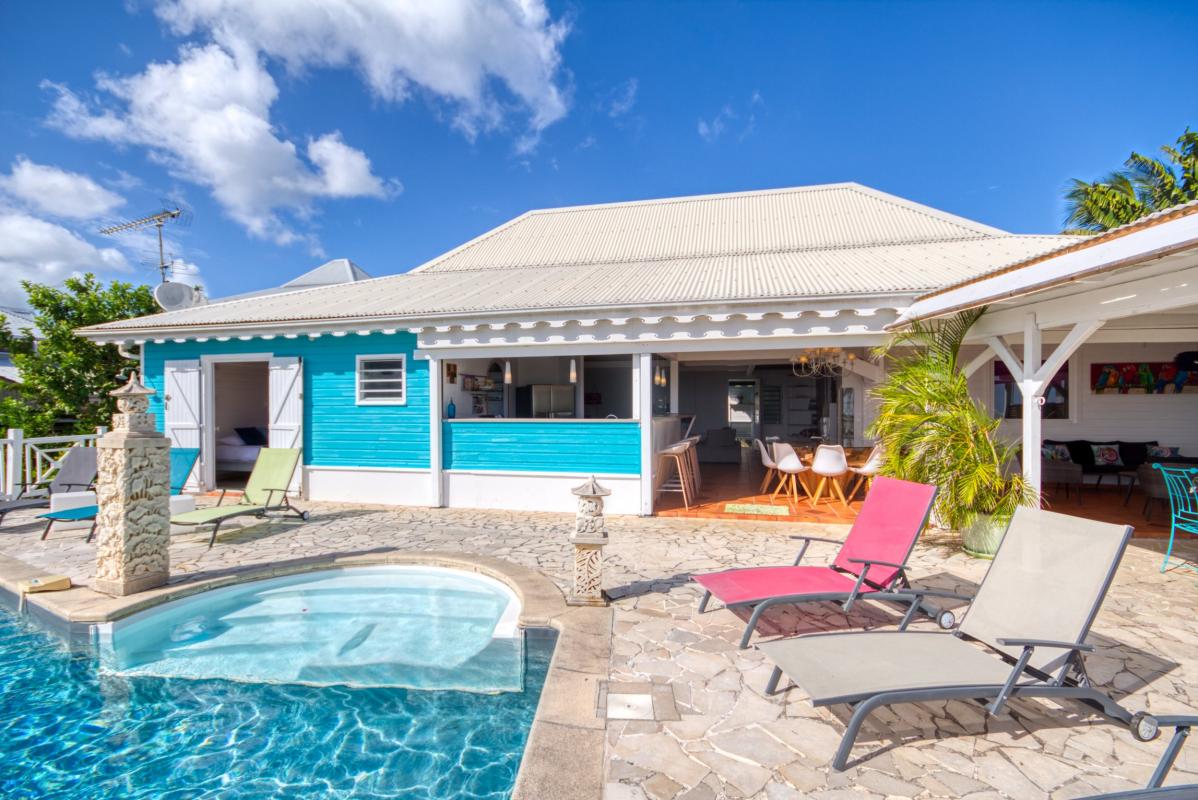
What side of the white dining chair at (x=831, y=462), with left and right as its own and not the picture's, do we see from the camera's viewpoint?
back

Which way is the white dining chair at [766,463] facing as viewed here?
to the viewer's right

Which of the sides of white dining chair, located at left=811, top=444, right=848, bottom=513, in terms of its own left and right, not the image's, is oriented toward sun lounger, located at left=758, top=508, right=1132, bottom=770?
back

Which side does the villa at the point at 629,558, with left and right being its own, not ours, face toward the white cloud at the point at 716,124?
back

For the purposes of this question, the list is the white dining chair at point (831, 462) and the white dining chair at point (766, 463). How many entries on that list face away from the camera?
1

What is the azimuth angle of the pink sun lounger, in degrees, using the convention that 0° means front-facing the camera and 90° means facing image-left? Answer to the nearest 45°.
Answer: approximately 45°

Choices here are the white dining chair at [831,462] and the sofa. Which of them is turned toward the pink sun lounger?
the sofa

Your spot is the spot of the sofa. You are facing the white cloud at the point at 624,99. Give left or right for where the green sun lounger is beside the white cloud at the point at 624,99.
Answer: left

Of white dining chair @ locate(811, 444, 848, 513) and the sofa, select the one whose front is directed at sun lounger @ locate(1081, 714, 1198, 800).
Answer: the sofa
